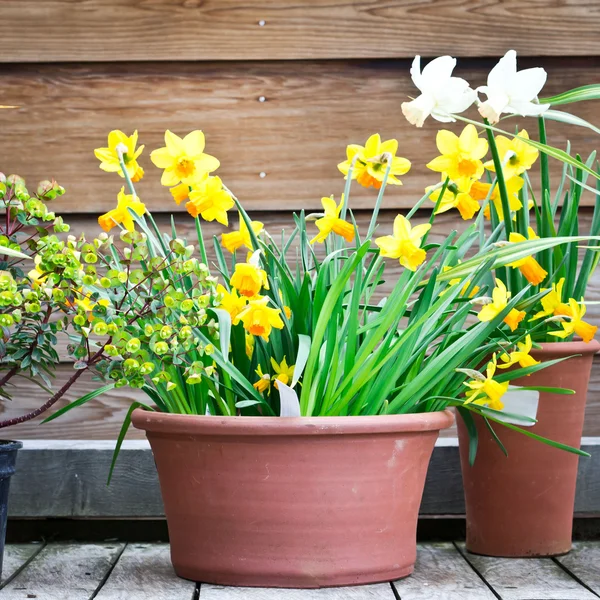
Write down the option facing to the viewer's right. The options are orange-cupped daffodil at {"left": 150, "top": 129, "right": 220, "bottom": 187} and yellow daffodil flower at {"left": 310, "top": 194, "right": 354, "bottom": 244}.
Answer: the yellow daffodil flower

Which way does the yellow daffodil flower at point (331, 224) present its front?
to the viewer's right

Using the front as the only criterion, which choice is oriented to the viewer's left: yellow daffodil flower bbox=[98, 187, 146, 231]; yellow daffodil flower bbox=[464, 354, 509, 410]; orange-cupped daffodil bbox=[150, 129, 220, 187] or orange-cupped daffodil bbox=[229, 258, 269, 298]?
yellow daffodil flower bbox=[98, 187, 146, 231]

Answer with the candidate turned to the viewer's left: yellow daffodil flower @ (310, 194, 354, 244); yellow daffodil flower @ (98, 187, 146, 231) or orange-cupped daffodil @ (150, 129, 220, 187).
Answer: yellow daffodil flower @ (98, 187, 146, 231)

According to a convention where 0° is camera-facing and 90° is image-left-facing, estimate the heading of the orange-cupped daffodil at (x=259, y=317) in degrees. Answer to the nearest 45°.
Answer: approximately 0°

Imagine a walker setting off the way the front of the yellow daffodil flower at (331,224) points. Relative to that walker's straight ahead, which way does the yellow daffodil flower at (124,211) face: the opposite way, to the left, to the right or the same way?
the opposite way
